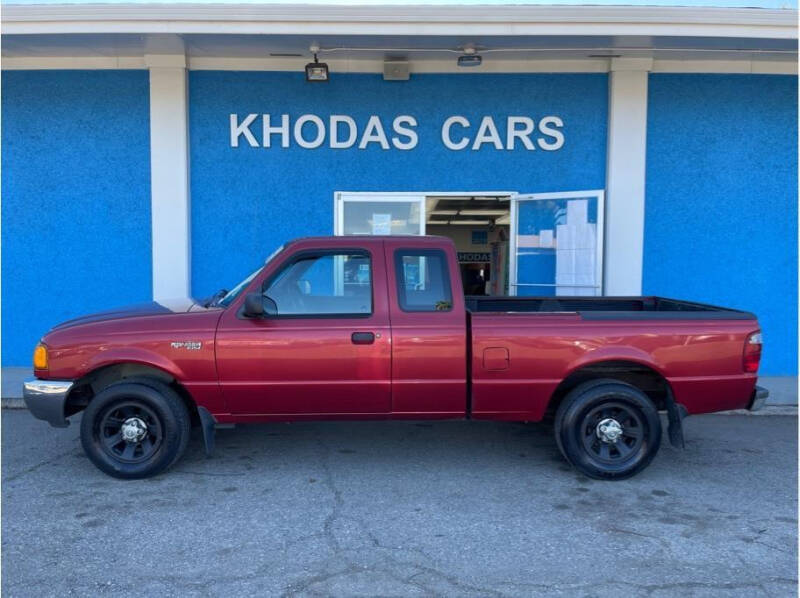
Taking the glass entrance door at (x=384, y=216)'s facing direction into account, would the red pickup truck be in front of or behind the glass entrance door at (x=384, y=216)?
in front

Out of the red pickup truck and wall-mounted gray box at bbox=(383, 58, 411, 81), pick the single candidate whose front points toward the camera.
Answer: the wall-mounted gray box

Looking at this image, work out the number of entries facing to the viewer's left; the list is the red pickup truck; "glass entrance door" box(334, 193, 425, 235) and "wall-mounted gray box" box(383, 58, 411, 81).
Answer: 1

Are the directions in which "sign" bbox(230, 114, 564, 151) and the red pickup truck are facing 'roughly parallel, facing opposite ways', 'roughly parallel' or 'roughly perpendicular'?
roughly perpendicular

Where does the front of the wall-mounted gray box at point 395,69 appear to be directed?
toward the camera

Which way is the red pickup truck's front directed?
to the viewer's left

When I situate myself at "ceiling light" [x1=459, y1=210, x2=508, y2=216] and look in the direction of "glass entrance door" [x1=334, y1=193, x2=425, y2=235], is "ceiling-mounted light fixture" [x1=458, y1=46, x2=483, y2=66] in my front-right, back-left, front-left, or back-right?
front-left

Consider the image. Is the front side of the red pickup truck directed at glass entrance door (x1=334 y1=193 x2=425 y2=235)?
no

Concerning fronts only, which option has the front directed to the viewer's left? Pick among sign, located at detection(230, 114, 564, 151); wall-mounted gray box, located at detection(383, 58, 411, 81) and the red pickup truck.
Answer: the red pickup truck

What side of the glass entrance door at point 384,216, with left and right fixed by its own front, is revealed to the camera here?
front

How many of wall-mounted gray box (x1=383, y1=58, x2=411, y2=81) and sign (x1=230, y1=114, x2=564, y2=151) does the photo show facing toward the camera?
2

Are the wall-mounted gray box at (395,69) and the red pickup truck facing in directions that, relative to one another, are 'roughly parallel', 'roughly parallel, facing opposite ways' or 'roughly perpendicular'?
roughly perpendicular

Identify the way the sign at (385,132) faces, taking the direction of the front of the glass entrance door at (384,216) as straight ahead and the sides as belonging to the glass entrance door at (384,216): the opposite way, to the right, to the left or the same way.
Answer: the same way
